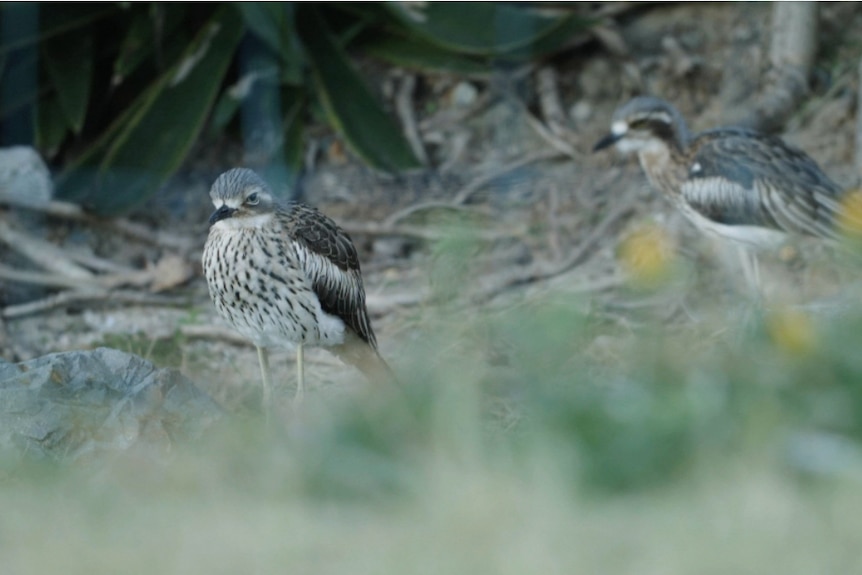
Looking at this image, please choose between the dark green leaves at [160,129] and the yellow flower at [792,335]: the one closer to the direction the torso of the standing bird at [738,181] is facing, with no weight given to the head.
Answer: the dark green leaves

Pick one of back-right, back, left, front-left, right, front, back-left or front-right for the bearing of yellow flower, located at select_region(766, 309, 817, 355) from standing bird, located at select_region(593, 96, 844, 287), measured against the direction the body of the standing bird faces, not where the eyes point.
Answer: left

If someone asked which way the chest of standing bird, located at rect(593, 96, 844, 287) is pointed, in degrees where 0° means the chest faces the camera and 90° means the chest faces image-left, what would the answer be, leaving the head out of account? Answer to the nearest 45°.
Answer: approximately 90°

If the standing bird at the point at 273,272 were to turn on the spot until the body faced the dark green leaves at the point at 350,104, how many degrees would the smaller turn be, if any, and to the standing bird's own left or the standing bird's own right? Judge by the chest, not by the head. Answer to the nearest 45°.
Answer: approximately 135° to the standing bird's own right

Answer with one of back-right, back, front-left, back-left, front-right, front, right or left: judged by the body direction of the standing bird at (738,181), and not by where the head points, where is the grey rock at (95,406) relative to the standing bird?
front-left

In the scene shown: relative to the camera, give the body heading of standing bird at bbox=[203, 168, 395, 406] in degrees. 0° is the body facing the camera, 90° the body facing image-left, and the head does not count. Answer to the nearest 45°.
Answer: approximately 45°

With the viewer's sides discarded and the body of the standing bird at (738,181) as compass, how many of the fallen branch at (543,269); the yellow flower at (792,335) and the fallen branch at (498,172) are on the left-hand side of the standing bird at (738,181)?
1

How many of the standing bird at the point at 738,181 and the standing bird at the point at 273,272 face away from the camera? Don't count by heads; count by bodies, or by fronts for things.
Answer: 0

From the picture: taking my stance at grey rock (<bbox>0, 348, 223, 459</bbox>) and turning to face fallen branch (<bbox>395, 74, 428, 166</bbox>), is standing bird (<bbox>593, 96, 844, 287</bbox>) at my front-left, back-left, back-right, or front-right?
front-right

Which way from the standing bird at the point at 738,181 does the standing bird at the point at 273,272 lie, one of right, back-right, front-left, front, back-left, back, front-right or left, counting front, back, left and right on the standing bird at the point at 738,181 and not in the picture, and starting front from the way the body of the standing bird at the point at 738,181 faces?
front-left

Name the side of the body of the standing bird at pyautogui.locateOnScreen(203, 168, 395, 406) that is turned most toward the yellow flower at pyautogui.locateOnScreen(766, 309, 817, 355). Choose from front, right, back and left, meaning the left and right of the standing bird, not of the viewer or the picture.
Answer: left

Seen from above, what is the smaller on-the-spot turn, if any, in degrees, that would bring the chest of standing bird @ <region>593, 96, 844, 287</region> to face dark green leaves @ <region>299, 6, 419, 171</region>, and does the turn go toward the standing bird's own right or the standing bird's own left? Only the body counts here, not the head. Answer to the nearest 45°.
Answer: approximately 45° to the standing bird's own right

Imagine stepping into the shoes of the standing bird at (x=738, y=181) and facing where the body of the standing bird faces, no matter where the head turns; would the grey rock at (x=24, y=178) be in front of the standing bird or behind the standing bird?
in front

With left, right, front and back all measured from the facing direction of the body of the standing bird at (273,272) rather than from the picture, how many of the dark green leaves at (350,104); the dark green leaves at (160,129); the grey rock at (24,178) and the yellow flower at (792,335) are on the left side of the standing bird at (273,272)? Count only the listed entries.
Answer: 1

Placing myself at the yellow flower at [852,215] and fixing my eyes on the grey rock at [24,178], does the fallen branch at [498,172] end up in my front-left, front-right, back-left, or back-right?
front-right
